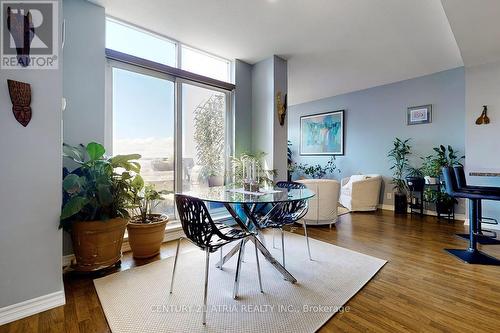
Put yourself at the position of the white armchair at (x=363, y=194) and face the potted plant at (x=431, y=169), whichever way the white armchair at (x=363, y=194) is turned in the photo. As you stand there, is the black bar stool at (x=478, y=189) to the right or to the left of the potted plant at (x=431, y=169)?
right

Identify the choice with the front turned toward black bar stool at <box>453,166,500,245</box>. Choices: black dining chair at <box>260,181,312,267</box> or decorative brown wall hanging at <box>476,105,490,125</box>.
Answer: the decorative brown wall hanging

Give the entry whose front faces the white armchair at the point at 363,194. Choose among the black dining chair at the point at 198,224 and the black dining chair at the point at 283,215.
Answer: the black dining chair at the point at 198,224

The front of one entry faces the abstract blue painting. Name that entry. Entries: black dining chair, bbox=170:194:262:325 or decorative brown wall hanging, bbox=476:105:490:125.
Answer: the black dining chair

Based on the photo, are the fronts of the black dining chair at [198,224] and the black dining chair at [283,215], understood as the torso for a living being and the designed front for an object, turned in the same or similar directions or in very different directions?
very different directions

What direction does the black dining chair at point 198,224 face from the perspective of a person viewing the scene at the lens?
facing away from the viewer and to the right of the viewer

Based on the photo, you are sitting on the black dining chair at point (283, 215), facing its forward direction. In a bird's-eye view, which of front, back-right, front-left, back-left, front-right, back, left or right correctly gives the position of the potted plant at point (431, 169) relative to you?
back

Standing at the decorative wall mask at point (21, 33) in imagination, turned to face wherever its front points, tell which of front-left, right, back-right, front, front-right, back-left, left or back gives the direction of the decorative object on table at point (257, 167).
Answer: front-left

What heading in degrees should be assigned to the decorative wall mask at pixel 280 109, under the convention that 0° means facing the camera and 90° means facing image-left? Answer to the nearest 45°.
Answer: approximately 315°

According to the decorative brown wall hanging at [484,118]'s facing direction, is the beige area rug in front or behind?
in front

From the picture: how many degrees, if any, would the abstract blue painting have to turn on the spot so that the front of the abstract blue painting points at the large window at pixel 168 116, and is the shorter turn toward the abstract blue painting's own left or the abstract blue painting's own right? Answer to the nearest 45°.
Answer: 0° — it already faces it
